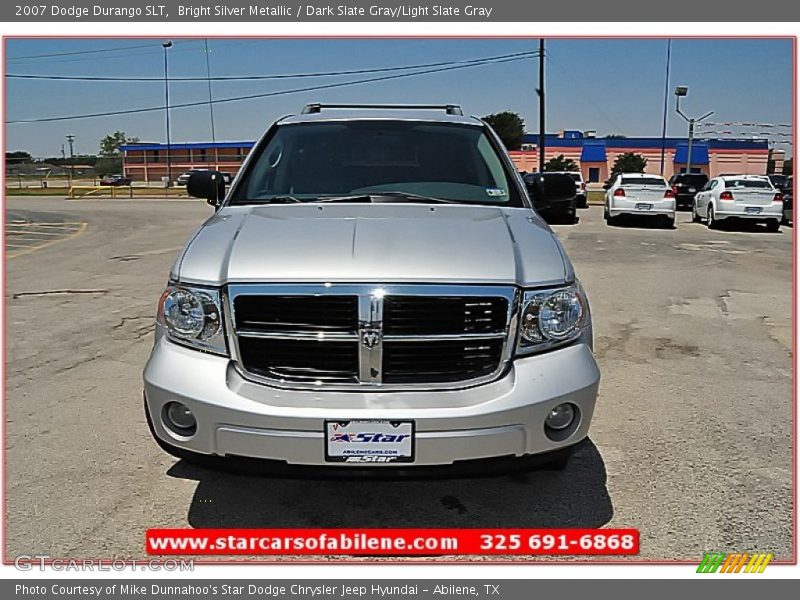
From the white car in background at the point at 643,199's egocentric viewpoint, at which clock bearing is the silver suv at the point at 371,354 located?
The silver suv is roughly at 6 o'clock from the white car in background.

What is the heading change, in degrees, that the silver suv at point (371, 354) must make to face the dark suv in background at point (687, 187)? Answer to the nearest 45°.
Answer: approximately 135° to its left

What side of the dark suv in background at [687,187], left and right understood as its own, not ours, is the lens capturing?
back

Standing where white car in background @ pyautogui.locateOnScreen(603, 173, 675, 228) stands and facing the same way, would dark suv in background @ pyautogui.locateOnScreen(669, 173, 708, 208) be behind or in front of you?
in front

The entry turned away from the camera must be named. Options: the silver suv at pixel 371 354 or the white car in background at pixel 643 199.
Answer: the white car in background

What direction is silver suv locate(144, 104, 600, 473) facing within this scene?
toward the camera

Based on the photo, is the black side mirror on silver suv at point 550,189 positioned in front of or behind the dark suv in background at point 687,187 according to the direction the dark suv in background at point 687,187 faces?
behind

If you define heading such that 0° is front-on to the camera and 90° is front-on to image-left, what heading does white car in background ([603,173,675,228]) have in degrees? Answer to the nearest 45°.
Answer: approximately 180°

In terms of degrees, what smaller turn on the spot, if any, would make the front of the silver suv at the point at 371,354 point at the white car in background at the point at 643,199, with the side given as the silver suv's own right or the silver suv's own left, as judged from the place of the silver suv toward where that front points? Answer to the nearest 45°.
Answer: approximately 135° to the silver suv's own left

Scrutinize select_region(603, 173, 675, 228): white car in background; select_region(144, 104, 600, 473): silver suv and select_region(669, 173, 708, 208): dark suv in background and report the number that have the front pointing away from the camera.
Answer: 2

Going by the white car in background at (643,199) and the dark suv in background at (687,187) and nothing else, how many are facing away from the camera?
2

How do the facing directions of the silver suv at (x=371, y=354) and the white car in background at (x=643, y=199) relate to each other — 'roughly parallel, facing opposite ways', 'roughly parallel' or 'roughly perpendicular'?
roughly parallel, facing opposite ways

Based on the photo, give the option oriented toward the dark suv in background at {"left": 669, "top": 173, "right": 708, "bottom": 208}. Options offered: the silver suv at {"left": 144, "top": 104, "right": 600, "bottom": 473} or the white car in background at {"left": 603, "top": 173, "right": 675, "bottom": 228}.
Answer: the white car in background

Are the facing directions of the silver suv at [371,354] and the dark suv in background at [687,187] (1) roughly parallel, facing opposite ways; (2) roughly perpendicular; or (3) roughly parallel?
roughly parallel, facing opposite ways
